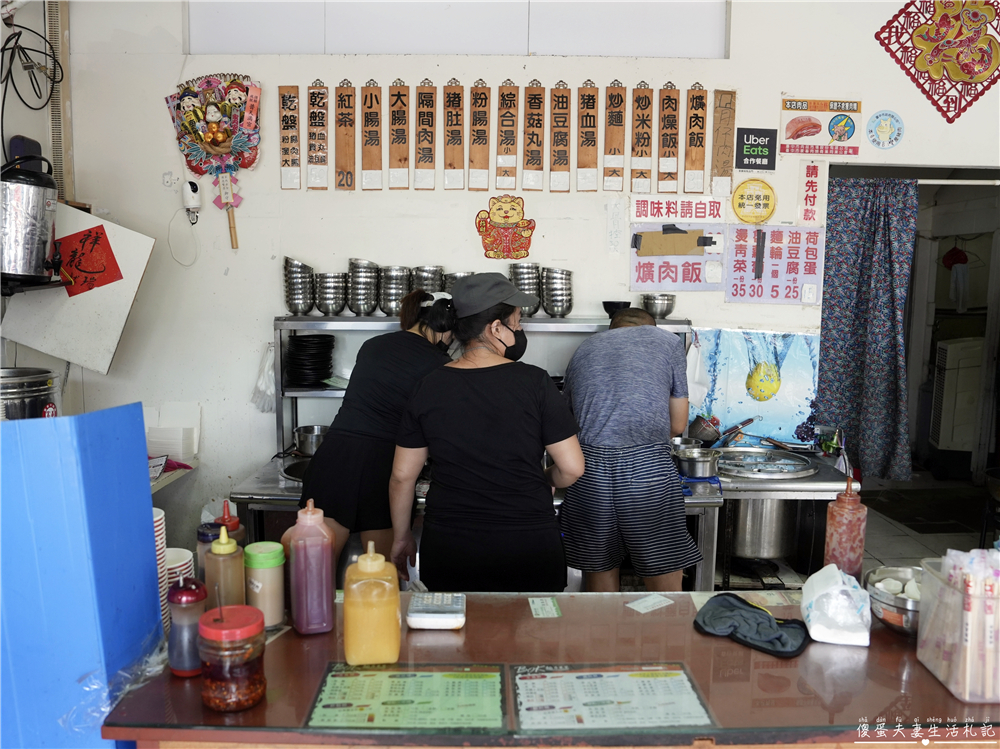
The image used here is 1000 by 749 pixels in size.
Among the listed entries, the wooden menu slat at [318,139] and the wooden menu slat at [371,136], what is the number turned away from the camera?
0

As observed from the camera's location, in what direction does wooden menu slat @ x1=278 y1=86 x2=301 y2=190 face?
facing the viewer

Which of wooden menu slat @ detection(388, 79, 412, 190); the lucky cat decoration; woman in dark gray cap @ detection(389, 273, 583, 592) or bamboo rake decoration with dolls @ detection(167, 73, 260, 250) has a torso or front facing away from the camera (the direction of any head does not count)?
the woman in dark gray cap

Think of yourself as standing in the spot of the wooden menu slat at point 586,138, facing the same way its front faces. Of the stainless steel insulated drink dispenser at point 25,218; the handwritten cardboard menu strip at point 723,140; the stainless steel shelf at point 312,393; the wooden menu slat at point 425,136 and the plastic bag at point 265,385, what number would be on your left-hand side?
1

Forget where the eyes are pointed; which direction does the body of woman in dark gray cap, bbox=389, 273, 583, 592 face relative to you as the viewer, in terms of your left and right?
facing away from the viewer

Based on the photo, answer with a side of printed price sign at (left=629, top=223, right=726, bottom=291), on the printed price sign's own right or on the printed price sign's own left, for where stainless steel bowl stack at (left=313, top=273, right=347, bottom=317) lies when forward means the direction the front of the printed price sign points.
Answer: on the printed price sign's own right

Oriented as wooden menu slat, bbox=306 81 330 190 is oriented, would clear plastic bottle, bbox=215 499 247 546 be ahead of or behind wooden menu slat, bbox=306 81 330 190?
ahead

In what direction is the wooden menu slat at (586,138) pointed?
toward the camera

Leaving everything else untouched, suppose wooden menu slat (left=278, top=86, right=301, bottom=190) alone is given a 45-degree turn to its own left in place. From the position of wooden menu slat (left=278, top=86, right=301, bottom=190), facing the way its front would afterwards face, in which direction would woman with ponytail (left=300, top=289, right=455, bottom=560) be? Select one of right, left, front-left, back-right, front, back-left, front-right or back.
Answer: front-right

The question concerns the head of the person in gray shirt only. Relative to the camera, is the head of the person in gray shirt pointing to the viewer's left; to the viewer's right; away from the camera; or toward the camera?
away from the camera

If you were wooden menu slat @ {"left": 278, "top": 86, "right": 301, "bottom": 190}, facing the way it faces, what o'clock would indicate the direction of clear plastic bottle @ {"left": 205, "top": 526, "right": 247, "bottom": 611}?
The clear plastic bottle is roughly at 12 o'clock from the wooden menu slat.

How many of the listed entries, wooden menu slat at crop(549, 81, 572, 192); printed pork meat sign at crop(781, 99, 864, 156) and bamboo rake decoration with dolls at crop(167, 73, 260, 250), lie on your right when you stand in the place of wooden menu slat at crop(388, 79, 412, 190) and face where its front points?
1

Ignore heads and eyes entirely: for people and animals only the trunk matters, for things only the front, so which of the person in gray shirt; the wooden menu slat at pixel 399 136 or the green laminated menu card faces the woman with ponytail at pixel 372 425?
the wooden menu slat

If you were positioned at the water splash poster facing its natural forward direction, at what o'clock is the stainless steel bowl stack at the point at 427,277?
The stainless steel bowl stack is roughly at 2 o'clock from the water splash poster.

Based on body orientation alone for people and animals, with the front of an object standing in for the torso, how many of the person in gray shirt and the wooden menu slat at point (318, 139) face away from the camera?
1

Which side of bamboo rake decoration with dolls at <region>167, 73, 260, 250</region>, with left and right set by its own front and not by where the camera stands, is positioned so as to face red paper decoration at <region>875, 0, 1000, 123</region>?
left

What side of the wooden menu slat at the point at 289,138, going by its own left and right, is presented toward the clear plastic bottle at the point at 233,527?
front
